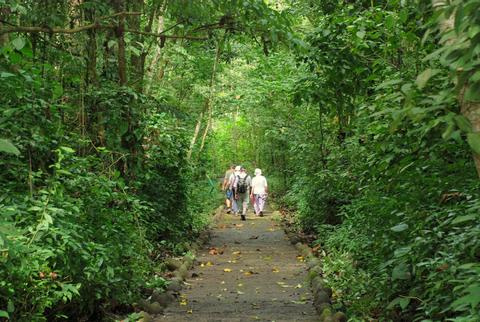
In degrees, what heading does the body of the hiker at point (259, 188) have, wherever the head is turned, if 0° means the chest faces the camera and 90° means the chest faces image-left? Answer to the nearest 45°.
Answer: approximately 180°

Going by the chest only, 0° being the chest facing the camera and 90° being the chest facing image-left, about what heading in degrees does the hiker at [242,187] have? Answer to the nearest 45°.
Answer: approximately 180°

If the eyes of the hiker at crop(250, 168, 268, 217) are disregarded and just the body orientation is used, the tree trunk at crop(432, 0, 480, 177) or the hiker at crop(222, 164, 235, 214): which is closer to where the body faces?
the hiker

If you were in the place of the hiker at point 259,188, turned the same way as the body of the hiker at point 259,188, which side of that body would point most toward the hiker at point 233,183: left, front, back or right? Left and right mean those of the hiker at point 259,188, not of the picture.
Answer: left

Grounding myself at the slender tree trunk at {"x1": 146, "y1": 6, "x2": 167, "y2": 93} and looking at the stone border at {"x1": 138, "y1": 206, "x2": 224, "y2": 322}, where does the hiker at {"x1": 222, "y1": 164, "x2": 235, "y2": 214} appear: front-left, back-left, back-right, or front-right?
back-left

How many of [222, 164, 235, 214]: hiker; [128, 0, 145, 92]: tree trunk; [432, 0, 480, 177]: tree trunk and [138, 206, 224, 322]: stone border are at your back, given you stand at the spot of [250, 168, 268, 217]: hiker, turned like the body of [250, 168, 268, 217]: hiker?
3

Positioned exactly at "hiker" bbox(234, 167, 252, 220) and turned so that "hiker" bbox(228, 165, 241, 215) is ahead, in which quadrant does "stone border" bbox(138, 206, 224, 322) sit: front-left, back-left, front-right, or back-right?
back-left

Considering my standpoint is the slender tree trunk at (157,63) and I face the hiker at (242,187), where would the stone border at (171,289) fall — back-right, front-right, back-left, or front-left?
back-right

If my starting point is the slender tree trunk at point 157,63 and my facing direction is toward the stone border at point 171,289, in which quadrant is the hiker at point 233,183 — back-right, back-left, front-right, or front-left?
back-left

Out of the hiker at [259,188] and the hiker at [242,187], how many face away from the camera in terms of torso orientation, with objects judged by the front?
2

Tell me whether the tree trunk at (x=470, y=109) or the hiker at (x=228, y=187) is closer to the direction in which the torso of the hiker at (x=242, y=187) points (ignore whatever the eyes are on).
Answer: the hiker

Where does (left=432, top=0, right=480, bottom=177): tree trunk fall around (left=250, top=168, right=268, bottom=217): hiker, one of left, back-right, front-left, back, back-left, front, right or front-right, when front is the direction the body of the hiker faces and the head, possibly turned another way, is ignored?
back

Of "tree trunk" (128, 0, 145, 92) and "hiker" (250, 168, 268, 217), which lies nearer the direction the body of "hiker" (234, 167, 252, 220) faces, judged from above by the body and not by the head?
the hiker

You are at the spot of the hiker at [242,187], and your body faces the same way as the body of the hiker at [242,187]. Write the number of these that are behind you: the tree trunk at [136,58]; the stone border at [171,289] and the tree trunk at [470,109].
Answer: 3

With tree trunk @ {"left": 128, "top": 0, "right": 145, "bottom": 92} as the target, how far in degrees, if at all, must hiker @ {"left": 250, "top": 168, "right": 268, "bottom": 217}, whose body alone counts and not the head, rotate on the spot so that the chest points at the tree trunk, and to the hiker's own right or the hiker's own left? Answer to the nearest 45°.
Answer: approximately 180°
